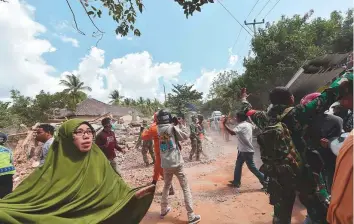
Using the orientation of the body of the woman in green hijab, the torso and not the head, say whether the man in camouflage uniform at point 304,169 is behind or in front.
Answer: in front

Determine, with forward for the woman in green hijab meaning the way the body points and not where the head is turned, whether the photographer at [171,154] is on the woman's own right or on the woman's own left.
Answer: on the woman's own left

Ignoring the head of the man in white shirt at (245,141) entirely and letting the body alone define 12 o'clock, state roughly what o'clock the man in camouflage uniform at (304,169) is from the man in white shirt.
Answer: The man in camouflage uniform is roughly at 7 o'clock from the man in white shirt.

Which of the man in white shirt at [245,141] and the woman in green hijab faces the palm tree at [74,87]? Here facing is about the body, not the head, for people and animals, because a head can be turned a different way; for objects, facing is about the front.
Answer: the man in white shirt

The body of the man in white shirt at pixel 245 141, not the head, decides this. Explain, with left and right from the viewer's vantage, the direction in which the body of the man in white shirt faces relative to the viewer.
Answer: facing away from the viewer and to the left of the viewer

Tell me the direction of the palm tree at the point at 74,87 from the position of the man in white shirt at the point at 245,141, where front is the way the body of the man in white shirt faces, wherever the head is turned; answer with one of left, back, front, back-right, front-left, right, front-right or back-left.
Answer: front

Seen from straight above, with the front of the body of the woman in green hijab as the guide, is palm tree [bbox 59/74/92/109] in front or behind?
behind

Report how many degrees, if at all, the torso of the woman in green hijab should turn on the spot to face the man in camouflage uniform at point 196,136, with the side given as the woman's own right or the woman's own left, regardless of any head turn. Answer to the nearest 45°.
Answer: approximately 90° to the woman's own left

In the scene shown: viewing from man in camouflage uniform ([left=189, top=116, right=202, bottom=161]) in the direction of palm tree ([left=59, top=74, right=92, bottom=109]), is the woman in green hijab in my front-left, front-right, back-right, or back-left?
back-left

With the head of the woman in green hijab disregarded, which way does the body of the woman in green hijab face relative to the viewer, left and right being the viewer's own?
facing the viewer and to the right of the viewer

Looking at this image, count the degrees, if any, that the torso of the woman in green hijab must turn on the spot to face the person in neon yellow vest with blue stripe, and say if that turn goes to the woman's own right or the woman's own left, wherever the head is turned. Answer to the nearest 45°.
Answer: approximately 180°

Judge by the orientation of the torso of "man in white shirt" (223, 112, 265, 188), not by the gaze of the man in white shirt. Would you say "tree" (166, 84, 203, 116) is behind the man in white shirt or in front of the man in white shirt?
in front

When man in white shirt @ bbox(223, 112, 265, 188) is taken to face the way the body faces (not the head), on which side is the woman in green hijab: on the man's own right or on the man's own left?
on the man's own left
